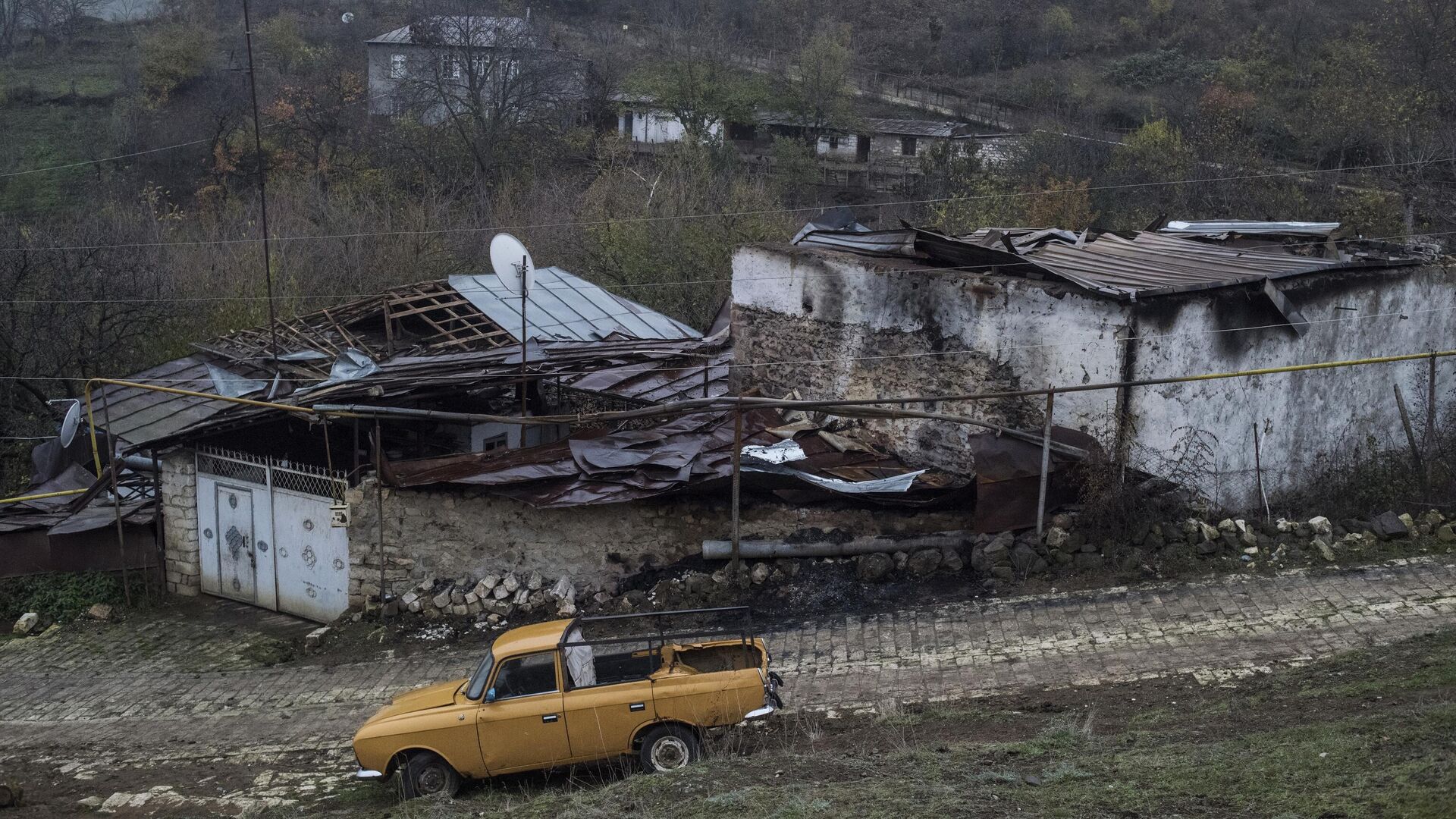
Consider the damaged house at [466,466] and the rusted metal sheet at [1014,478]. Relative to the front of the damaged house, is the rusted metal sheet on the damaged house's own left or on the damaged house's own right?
on the damaged house's own left

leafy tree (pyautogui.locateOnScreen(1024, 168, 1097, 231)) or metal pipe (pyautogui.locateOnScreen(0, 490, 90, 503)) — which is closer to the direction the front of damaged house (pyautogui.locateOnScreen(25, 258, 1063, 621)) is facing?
the metal pipe

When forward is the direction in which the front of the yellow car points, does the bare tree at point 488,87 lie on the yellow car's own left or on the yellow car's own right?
on the yellow car's own right

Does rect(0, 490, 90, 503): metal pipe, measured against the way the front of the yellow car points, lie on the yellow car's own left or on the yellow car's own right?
on the yellow car's own right

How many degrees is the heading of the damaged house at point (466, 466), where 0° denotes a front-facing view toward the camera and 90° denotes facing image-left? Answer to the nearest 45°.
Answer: approximately 45°

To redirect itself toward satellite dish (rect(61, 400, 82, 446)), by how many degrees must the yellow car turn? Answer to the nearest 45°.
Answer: approximately 45° to its right

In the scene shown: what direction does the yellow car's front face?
to the viewer's left

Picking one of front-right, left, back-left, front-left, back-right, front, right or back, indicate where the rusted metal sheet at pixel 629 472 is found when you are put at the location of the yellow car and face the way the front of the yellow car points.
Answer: right

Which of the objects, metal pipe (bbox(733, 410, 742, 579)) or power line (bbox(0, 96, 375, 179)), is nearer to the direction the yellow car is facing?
the power line

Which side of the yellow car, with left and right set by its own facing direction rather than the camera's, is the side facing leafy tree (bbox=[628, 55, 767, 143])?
right
